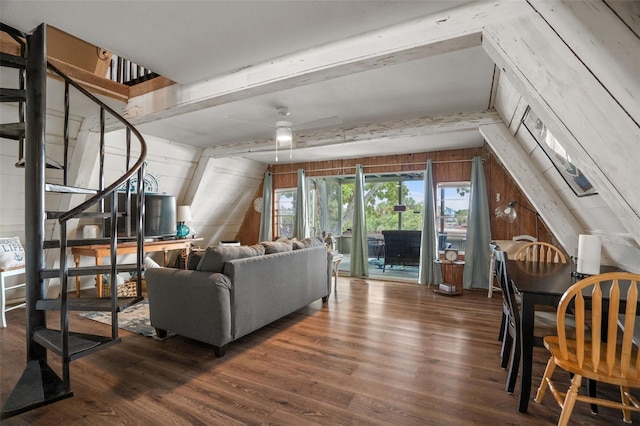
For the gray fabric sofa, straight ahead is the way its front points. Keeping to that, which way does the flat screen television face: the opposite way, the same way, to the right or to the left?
the opposite way

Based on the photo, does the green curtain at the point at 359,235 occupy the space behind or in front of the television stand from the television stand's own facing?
in front

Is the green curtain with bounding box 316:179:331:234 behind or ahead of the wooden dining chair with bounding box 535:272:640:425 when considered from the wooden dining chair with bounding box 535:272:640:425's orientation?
ahead

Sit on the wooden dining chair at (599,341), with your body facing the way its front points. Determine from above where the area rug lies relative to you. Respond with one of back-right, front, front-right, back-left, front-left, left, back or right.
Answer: front-left

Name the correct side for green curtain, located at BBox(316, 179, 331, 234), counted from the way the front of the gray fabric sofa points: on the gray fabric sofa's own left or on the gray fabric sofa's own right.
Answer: on the gray fabric sofa's own right

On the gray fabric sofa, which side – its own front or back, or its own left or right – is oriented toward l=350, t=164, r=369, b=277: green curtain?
right

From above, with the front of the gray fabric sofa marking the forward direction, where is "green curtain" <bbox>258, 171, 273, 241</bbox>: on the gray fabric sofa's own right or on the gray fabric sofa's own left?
on the gray fabric sofa's own right

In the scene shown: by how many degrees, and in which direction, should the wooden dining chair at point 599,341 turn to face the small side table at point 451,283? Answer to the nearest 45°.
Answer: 0° — it already faces it

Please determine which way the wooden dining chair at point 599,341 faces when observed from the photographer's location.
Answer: facing away from the viewer and to the left of the viewer

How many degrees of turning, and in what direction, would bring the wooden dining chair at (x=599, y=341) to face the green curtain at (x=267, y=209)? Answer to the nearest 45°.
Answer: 0° — it already faces it

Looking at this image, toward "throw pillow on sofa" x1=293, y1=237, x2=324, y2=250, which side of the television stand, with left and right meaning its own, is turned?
front

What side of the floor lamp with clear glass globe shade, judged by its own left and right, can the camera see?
left

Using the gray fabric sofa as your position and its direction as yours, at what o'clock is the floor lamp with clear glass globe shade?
The floor lamp with clear glass globe shade is roughly at 4 o'clock from the gray fabric sofa.

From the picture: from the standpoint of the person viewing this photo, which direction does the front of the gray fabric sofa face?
facing away from the viewer and to the left of the viewer

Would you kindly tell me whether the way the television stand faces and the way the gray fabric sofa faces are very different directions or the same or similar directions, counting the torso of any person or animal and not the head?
very different directions

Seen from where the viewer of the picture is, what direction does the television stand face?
facing the viewer and to the right of the viewer

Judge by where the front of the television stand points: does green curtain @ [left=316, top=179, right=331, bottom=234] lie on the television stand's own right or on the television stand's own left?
on the television stand's own left
